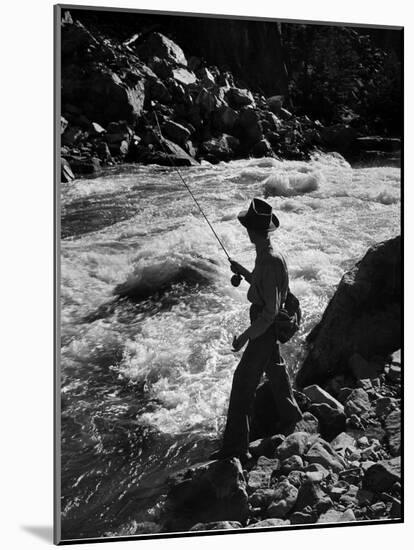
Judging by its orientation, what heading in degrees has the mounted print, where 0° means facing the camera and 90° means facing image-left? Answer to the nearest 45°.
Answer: approximately 315°
